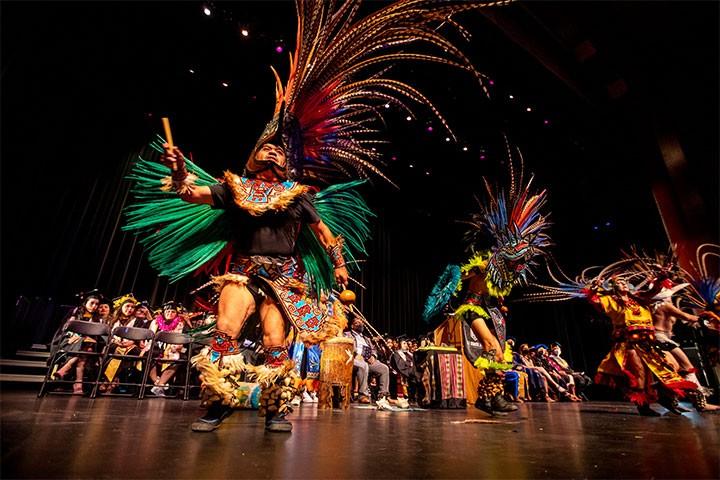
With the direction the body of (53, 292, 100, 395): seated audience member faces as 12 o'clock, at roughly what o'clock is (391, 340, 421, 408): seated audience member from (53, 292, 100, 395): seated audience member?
(391, 340, 421, 408): seated audience member is roughly at 9 o'clock from (53, 292, 100, 395): seated audience member.

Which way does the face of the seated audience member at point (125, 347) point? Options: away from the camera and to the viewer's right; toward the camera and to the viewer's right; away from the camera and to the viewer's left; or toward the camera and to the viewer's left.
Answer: toward the camera and to the viewer's right

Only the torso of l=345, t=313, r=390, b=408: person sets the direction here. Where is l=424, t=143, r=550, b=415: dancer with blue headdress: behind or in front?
in front

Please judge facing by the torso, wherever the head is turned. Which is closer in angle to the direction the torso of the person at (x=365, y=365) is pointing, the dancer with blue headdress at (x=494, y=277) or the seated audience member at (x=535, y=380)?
the dancer with blue headdress

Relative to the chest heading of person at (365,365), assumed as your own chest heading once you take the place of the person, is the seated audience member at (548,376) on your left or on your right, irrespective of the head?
on your left

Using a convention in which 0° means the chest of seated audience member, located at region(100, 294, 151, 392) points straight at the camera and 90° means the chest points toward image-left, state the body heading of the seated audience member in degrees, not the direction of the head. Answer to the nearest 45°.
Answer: approximately 315°

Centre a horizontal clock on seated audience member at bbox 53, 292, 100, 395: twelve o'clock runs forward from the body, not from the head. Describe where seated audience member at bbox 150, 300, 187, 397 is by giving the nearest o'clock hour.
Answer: seated audience member at bbox 150, 300, 187, 397 is roughly at 10 o'clock from seated audience member at bbox 53, 292, 100, 395.

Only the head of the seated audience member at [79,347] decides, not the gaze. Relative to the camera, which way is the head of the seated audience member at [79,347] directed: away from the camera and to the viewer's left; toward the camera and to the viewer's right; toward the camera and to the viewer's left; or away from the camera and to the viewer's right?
toward the camera and to the viewer's right

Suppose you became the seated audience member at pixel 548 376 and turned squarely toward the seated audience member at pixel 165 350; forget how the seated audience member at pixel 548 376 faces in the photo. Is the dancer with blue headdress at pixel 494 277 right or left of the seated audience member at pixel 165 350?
left

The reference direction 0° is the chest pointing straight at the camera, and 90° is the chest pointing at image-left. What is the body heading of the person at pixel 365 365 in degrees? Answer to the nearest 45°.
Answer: approximately 315°
